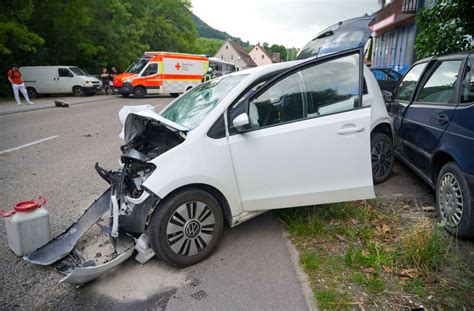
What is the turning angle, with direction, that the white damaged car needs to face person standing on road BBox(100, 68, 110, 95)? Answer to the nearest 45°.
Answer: approximately 135° to its right

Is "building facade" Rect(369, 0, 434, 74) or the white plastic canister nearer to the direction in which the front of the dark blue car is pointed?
the building facade

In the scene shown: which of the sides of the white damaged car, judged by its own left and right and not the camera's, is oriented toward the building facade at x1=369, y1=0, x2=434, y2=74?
back

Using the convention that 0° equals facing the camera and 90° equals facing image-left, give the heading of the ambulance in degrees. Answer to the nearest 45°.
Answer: approximately 45°

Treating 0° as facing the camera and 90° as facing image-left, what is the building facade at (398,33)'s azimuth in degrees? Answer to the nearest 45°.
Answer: approximately 45°

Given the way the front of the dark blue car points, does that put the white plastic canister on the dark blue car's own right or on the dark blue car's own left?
on the dark blue car's own left

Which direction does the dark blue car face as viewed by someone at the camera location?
facing away from the viewer and to the left of the viewer

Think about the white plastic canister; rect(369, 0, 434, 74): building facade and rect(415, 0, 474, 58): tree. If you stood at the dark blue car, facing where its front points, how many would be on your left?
1

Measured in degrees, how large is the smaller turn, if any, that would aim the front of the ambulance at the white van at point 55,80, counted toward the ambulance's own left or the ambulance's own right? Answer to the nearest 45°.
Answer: approximately 45° to the ambulance's own right

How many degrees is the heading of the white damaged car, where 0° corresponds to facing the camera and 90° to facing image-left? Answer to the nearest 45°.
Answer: approximately 45°

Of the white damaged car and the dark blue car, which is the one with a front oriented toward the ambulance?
the dark blue car

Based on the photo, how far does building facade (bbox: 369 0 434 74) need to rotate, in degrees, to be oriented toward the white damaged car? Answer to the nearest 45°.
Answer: approximately 45° to its left

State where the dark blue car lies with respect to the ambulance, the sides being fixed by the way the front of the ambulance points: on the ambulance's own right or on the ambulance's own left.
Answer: on the ambulance's own left
